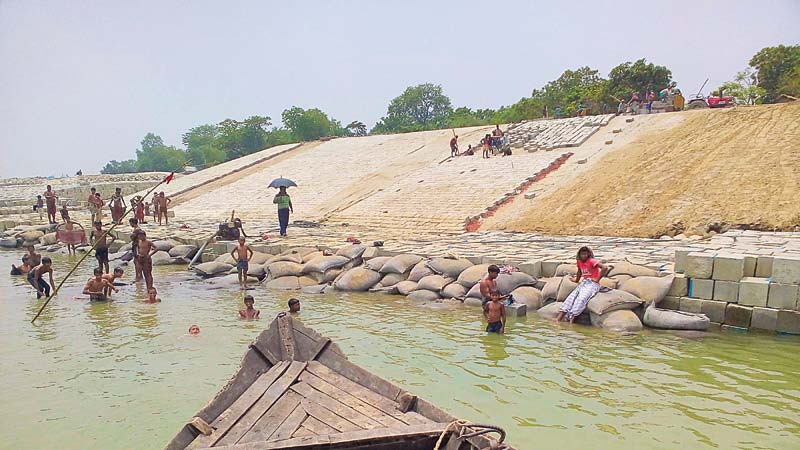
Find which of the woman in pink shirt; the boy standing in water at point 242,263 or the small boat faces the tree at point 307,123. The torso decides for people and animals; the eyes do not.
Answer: the small boat

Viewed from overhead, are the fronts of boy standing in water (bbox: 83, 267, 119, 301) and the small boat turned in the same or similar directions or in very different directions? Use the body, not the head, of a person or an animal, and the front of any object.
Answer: very different directions

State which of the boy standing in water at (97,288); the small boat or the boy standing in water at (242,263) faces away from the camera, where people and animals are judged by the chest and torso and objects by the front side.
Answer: the small boat

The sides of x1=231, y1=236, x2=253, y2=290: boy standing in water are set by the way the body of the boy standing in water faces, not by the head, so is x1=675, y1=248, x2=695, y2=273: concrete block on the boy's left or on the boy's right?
on the boy's left

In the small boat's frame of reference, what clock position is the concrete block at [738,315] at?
The concrete block is roughly at 2 o'clock from the small boat.

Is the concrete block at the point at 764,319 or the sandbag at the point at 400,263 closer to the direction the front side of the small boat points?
the sandbag

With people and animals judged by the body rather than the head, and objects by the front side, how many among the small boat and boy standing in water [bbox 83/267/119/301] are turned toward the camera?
1

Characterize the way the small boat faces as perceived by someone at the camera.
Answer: facing away from the viewer

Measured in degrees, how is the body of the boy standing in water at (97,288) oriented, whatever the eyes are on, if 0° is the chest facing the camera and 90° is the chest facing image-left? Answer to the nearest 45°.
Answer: approximately 0°

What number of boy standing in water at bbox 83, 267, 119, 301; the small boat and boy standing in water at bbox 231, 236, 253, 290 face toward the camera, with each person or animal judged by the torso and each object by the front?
2

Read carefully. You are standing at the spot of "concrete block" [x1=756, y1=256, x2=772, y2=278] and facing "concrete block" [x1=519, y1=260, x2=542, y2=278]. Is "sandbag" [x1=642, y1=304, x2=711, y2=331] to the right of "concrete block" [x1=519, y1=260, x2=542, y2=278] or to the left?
left

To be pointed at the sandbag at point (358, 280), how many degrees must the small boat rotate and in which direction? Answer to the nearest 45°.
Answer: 0° — it already faces it
